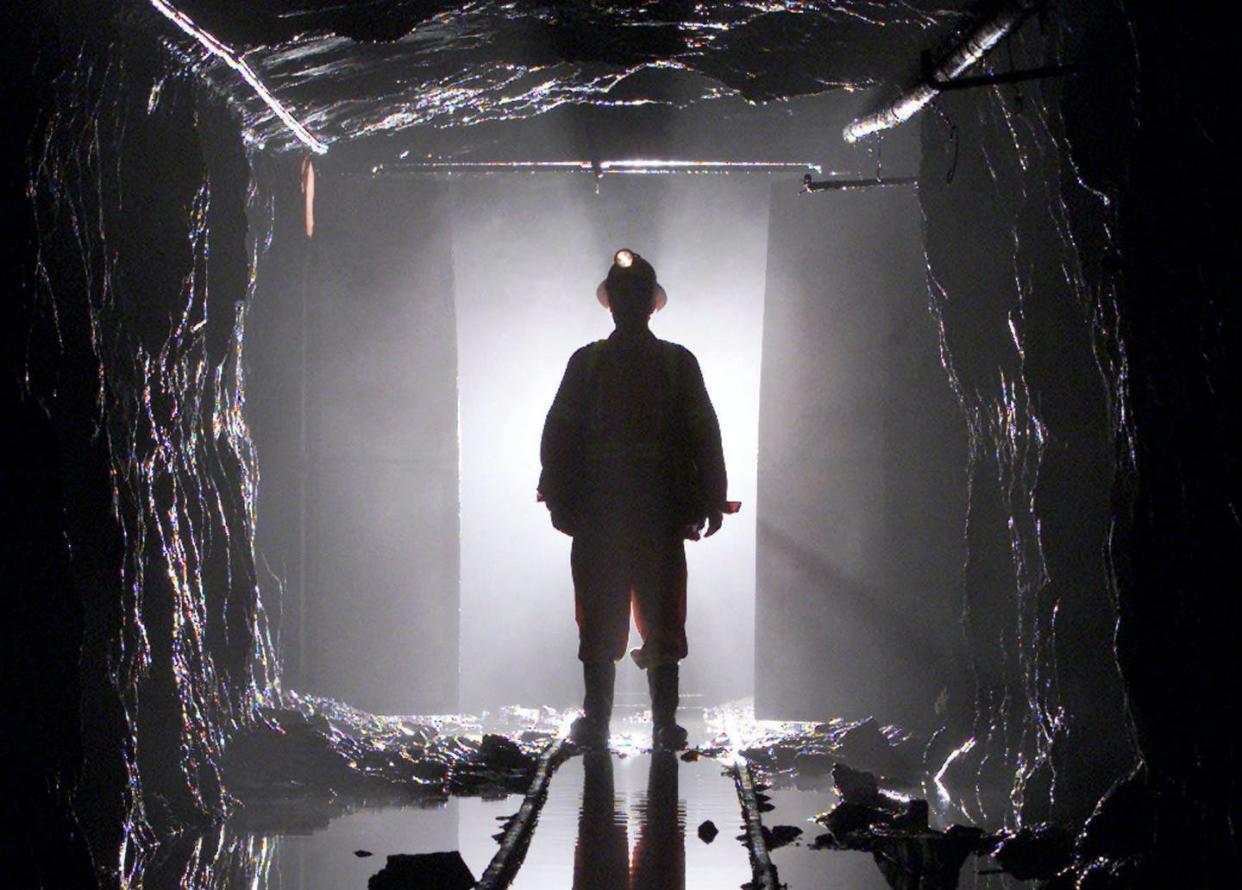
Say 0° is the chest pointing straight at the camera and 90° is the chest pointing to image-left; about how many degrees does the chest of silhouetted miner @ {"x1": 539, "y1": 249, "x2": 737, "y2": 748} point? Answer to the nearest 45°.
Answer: approximately 0°

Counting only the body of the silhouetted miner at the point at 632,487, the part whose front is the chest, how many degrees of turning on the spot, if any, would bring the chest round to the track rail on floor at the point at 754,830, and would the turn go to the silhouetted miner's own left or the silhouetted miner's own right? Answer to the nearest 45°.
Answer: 0° — they already face it

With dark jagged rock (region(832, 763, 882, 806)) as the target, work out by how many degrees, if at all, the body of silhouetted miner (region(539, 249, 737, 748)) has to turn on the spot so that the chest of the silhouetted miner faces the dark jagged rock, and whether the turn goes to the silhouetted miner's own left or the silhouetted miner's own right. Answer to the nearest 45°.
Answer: approximately 45° to the silhouetted miner's own left
